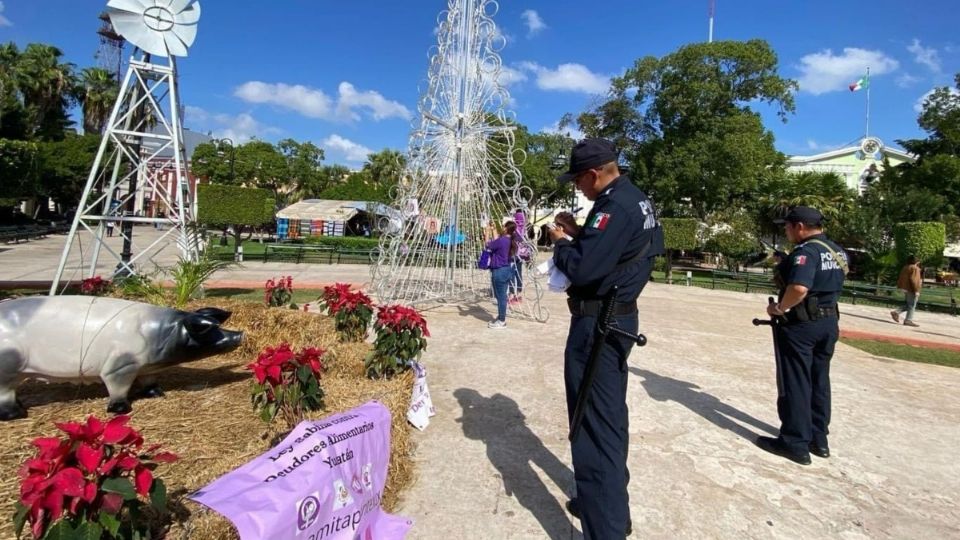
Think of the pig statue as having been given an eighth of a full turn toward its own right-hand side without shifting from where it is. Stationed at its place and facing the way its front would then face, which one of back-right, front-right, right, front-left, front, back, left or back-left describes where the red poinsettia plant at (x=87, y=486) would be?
front-right

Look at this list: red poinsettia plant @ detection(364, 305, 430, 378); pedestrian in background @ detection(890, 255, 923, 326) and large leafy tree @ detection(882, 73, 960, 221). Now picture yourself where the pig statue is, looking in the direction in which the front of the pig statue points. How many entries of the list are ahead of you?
3

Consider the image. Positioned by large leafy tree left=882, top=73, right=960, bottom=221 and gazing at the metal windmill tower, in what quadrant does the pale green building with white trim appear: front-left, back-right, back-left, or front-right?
back-right

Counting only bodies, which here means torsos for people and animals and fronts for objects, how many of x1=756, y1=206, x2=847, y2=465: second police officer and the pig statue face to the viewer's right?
1

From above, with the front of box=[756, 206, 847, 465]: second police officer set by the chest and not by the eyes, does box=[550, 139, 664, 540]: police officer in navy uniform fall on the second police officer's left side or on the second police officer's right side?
on the second police officer's left side

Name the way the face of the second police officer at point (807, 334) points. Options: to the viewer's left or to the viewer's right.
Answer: to the viewer's left

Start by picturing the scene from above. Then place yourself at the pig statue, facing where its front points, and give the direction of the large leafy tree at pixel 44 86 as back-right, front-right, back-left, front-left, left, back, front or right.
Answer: left

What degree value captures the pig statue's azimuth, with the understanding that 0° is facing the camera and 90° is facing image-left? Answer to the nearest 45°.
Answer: approximately 270°

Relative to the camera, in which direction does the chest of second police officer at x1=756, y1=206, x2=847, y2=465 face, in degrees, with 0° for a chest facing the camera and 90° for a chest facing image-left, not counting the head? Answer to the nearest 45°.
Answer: approximately 135°

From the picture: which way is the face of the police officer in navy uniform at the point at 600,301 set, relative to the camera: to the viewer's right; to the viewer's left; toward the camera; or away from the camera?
to the viewer's left

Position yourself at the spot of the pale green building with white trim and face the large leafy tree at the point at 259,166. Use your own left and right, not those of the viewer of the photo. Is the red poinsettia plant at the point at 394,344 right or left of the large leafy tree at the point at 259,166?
left

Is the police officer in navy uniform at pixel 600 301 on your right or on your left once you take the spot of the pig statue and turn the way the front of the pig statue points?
on your right

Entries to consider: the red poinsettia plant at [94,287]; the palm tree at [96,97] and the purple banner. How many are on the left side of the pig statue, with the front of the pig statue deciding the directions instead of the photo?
2
